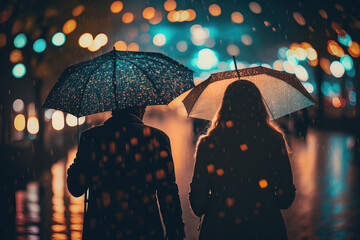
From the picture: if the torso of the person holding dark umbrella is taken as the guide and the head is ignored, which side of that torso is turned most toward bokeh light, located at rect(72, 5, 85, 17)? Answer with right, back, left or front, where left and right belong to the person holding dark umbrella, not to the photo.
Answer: front

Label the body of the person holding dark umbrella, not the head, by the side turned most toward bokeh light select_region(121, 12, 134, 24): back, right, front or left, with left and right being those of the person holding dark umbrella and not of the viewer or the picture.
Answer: front

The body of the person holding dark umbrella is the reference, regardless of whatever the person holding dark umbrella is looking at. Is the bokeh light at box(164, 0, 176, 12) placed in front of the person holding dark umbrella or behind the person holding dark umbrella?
in front

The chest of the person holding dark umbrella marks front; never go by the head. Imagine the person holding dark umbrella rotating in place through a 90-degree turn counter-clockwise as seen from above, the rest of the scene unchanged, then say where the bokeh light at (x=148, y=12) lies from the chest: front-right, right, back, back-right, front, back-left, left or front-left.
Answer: right

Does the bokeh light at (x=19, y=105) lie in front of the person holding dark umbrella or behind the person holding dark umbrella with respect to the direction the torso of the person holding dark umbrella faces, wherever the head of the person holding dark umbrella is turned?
in front

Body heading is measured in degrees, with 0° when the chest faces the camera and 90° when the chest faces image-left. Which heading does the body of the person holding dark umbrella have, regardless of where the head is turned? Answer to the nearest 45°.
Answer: approximately 180°
